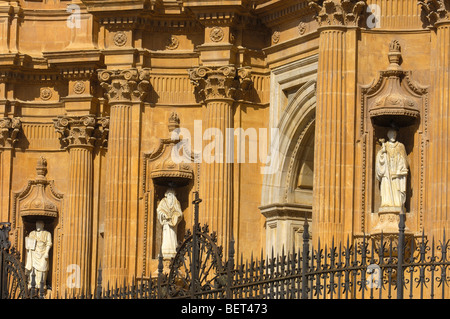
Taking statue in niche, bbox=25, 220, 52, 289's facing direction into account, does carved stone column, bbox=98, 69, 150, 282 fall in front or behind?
in front

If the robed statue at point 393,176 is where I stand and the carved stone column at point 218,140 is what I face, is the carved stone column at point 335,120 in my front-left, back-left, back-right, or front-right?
front-left

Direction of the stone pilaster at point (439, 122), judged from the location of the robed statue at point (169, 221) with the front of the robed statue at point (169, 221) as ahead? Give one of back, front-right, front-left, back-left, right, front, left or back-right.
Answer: front-left

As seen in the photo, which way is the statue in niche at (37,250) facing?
toward the camera

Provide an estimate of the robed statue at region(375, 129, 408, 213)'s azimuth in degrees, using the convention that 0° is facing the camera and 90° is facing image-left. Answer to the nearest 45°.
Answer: approximately 0°

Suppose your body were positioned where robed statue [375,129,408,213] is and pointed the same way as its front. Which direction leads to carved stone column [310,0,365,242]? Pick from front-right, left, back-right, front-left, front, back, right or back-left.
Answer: right

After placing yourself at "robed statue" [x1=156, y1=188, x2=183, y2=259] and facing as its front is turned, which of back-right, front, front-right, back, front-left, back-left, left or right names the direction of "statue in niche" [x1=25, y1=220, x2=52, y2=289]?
back-right

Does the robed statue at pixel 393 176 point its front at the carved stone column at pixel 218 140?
no

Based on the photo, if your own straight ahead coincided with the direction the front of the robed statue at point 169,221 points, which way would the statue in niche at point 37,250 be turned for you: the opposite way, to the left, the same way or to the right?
the same way

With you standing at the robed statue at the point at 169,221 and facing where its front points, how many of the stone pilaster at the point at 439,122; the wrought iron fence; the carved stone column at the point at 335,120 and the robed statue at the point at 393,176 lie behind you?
0

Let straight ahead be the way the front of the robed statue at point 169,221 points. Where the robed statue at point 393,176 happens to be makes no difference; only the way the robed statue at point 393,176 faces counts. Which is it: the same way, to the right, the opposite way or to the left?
the same way

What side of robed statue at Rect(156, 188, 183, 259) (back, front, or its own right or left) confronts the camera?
front

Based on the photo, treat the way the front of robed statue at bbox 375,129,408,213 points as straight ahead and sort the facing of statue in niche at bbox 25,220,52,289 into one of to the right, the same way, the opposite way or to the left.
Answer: the same way

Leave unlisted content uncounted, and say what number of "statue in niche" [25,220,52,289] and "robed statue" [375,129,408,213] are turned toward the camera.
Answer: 2

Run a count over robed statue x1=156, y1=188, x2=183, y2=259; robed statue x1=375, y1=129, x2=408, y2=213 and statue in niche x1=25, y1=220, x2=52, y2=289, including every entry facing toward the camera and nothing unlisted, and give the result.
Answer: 3
